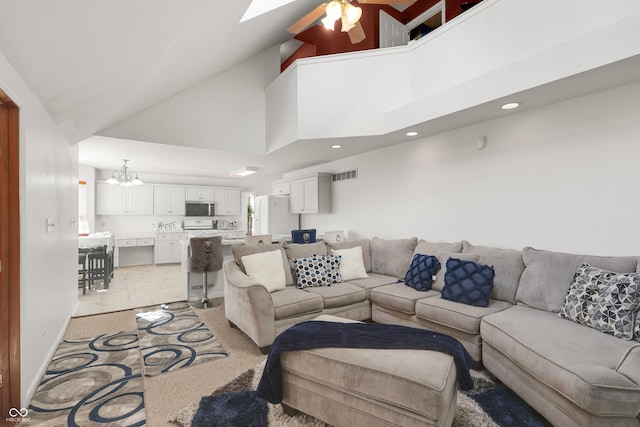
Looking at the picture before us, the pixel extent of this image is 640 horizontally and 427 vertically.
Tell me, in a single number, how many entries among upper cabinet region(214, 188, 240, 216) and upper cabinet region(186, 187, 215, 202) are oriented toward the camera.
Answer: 2

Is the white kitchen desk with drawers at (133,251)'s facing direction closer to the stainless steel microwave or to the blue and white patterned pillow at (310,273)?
the blue and white patterned pillow

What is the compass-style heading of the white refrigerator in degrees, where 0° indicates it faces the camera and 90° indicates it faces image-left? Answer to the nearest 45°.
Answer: approximately 45°

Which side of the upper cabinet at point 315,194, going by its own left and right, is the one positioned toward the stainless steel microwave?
right

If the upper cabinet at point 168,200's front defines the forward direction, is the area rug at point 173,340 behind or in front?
in front

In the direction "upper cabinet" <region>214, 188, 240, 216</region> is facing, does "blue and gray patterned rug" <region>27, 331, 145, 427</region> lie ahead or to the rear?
ahead

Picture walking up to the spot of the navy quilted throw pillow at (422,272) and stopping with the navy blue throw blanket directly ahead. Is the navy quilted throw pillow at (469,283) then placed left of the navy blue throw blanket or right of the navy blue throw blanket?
left

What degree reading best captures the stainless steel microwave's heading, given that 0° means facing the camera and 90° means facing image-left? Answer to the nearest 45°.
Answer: approximately 0°
